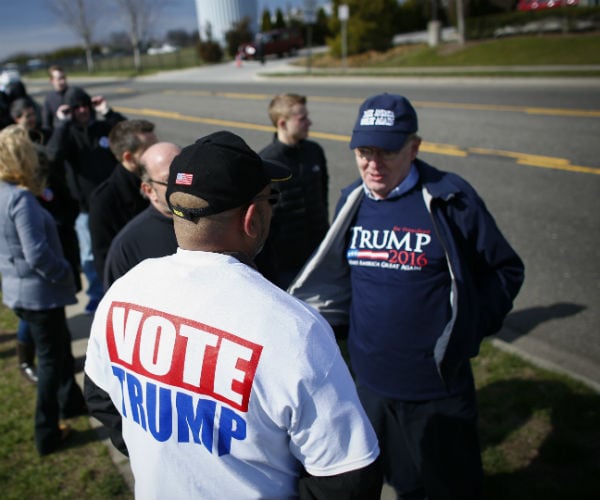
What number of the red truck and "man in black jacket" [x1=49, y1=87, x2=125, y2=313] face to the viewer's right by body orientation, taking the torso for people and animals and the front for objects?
0

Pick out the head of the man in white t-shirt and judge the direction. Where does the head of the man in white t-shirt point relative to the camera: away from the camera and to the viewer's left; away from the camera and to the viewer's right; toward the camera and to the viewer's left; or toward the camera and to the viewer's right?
away from the camera and to the viewer's right

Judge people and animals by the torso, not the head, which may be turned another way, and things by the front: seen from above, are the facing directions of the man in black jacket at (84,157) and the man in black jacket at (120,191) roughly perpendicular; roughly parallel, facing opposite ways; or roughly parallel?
roughly perpendicular

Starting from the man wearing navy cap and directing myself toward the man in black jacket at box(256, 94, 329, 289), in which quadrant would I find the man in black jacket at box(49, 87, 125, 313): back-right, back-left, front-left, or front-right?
front-left

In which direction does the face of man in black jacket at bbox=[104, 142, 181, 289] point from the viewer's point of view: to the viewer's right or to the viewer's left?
to the viewer's right

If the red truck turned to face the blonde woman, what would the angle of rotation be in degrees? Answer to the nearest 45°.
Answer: approximately 45° to its left

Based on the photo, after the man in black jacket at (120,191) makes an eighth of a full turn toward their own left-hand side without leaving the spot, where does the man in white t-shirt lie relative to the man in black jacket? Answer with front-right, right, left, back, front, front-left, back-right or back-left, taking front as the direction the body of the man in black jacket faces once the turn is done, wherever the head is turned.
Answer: back-right

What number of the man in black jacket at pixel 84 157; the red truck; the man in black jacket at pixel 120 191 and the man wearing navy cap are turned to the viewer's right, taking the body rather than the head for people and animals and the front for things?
1

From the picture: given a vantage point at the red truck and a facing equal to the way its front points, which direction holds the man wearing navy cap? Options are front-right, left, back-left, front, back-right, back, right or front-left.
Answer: front-left

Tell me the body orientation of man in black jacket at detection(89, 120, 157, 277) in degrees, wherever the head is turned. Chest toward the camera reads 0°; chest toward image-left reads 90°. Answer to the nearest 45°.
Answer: approximately 270°

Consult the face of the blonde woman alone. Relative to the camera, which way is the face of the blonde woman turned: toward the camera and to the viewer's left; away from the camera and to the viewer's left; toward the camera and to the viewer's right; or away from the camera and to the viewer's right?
away from the camera and to the viewer's right

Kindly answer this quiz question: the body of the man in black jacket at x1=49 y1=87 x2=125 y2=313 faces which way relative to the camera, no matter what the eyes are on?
toward the camera
